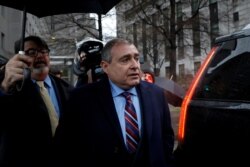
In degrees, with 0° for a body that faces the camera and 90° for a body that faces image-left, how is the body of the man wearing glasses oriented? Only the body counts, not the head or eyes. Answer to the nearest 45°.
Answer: approximately 315°

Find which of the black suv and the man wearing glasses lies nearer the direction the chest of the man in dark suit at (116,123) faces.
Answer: the black suv

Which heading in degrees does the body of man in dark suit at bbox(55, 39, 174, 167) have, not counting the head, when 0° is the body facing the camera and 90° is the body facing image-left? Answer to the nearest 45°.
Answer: approximately 315°

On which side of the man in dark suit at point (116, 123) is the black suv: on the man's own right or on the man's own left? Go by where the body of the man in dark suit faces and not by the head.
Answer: on the man's own left

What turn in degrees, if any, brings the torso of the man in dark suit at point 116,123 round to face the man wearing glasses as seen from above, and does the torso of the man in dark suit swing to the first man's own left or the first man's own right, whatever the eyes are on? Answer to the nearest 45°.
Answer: approximately 135° to the first man's own right

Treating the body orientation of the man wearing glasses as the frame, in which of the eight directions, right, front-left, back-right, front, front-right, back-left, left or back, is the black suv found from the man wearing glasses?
front-left

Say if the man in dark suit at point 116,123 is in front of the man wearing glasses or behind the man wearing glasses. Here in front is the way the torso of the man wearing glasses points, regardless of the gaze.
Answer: in front

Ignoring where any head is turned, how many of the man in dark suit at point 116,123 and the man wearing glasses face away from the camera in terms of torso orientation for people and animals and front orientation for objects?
0
